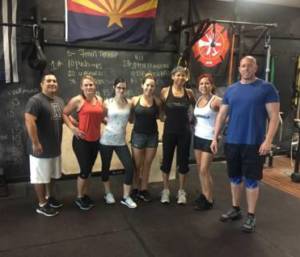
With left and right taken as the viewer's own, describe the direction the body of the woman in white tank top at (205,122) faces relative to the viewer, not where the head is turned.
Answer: facing the viewer and to the left of the viewer

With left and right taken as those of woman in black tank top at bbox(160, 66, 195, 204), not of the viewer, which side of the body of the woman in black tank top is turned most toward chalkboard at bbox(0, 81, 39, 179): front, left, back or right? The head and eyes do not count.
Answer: right

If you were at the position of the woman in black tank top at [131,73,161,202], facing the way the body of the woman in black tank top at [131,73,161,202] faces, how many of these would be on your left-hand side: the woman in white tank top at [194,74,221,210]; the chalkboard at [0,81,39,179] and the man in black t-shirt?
1

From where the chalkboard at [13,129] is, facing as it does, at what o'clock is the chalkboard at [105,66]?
the chalkboard at [105,66] is roughly at 9 o'clock from the chalkboard at [13,129].

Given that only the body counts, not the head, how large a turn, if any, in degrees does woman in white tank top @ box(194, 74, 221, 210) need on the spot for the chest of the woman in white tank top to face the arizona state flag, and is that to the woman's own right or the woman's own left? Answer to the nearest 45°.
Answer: approximately 90° to the woman's own right

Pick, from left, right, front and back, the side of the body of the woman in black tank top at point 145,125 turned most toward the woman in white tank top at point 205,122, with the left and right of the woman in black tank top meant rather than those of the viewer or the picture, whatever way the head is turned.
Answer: left

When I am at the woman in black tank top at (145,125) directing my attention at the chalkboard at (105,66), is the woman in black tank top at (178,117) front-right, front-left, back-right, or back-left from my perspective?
back-right

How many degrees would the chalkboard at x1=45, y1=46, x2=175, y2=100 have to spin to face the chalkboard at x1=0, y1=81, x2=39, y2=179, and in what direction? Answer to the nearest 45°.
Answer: approximately 90° to its right

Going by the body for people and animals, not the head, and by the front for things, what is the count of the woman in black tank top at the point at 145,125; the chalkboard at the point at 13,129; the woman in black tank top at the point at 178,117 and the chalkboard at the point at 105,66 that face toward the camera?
4

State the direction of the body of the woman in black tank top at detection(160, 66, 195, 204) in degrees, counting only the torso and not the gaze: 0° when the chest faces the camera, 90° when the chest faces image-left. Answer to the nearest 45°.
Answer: approximately 0°
